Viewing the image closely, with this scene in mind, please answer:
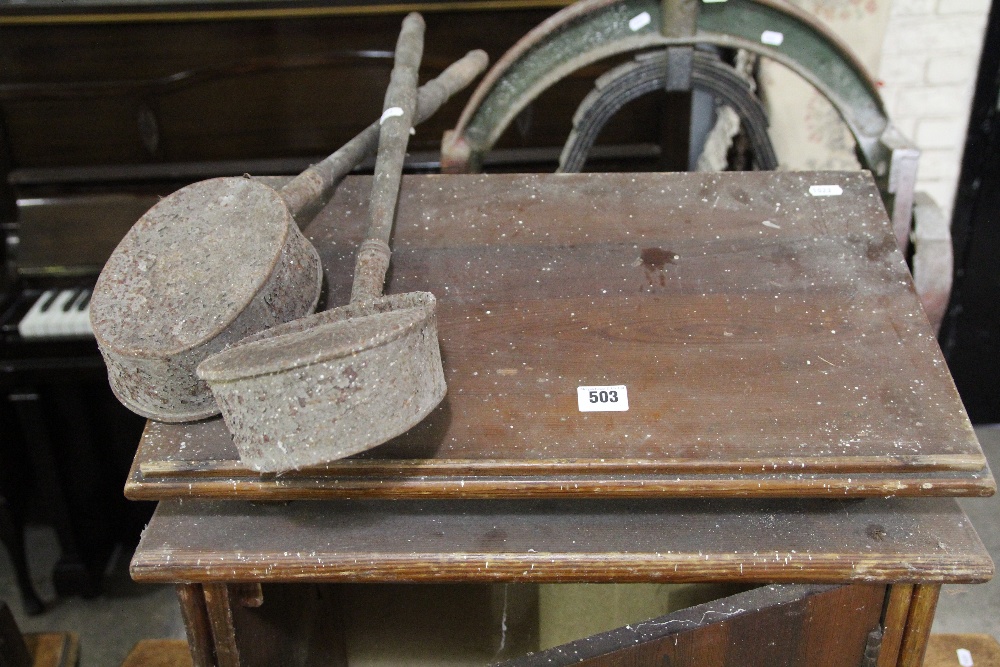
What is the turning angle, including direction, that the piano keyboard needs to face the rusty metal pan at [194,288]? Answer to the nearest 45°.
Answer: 0° — it already faces it

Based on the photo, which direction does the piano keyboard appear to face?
toward the camera

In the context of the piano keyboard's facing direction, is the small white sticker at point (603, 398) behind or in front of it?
in front

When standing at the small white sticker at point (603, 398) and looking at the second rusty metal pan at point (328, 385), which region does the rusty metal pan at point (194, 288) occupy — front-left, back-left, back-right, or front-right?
front-right

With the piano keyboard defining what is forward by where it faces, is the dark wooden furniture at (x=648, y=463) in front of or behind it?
in front
